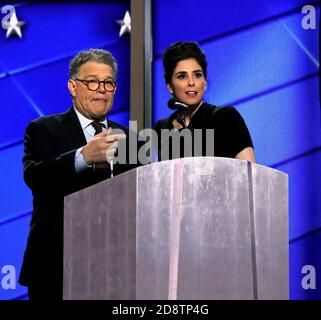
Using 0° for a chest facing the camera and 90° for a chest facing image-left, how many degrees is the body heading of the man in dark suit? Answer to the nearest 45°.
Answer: approximately 315°

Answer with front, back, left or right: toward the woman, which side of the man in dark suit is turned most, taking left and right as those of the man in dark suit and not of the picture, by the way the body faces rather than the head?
left

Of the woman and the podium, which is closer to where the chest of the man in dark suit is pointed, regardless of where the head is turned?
the podium

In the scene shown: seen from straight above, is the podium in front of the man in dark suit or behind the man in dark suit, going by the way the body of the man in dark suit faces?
in front
